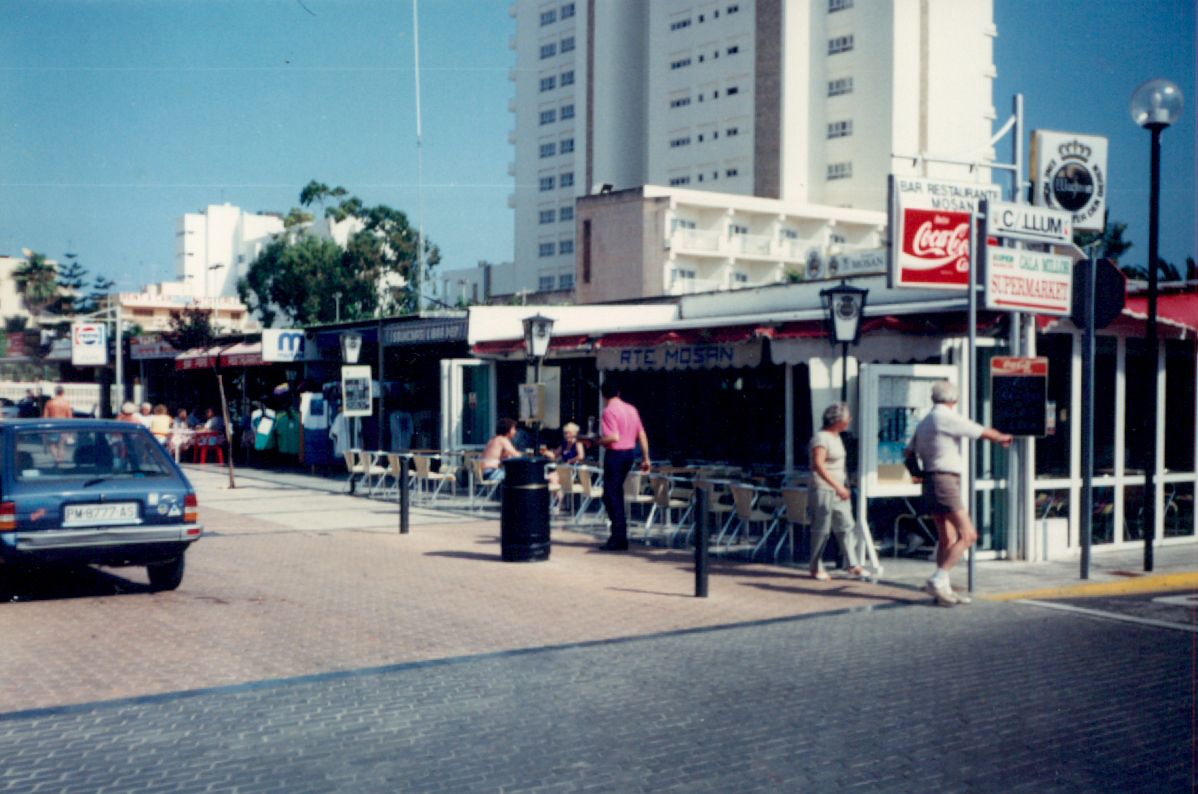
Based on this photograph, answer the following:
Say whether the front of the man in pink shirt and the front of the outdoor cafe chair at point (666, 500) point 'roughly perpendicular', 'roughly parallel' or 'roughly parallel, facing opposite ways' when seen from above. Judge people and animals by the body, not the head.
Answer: roughly perpendicular

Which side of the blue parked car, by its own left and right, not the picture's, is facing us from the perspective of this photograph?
back

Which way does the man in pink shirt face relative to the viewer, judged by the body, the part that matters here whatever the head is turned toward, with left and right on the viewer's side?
facing away from the viewer and to the left of the viewer

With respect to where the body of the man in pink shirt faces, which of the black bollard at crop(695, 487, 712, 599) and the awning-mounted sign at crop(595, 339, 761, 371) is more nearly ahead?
the awning-mounted sign

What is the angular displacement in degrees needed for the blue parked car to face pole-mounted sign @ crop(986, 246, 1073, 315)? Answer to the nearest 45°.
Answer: approximately 90° to its right

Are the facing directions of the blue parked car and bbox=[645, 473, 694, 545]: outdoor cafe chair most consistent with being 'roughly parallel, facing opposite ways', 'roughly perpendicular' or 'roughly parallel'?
roughly perpendicular

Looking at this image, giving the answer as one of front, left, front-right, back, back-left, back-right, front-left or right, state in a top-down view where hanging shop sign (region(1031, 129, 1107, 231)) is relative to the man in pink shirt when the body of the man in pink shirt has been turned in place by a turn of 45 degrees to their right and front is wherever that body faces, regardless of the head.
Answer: right

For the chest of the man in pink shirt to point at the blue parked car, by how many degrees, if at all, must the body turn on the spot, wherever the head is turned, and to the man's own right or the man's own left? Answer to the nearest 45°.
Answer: approximately 90° to the man's own left

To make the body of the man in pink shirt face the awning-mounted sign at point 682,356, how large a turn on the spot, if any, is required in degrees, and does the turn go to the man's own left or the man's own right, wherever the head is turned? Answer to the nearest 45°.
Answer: approximately 45° to the man's own right

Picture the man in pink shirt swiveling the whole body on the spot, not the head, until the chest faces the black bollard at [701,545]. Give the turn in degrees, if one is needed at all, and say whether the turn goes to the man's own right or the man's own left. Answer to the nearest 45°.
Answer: approximately 135° to the man's own left

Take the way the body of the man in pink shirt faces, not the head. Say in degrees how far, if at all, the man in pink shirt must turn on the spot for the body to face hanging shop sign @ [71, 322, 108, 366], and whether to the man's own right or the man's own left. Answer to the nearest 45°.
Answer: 0° — they already face it
